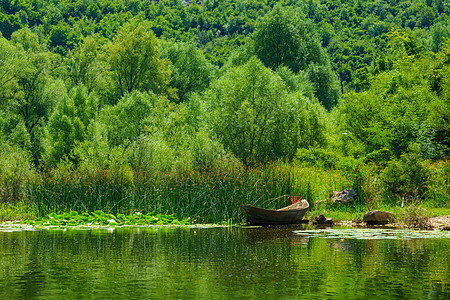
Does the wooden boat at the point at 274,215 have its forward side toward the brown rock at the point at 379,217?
yes

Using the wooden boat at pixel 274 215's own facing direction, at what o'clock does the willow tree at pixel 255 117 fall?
The willow tree is roughly at 9 o'clock from the wooden boat.

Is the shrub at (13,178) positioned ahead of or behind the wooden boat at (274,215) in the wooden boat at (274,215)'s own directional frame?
behind

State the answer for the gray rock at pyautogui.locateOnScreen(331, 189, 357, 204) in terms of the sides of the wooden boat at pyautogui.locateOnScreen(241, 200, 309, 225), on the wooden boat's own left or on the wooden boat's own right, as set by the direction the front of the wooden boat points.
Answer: on the wooden boat's own left

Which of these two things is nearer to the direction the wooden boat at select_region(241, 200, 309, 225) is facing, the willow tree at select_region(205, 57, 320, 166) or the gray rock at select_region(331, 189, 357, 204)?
the gray rock

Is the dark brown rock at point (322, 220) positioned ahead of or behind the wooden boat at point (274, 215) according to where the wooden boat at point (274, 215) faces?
ahead

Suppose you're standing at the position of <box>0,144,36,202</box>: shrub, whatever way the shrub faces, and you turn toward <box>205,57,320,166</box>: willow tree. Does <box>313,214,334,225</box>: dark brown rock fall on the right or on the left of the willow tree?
right

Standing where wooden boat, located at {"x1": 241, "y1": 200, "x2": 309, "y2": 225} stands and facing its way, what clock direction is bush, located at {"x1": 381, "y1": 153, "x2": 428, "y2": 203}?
The bush is roughly at 11 o'clock from the wooden boat.

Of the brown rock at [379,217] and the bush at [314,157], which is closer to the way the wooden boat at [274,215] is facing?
the brown rock

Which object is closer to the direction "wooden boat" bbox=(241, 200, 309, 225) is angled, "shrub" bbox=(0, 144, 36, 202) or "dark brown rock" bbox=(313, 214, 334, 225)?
the dark brown rock
